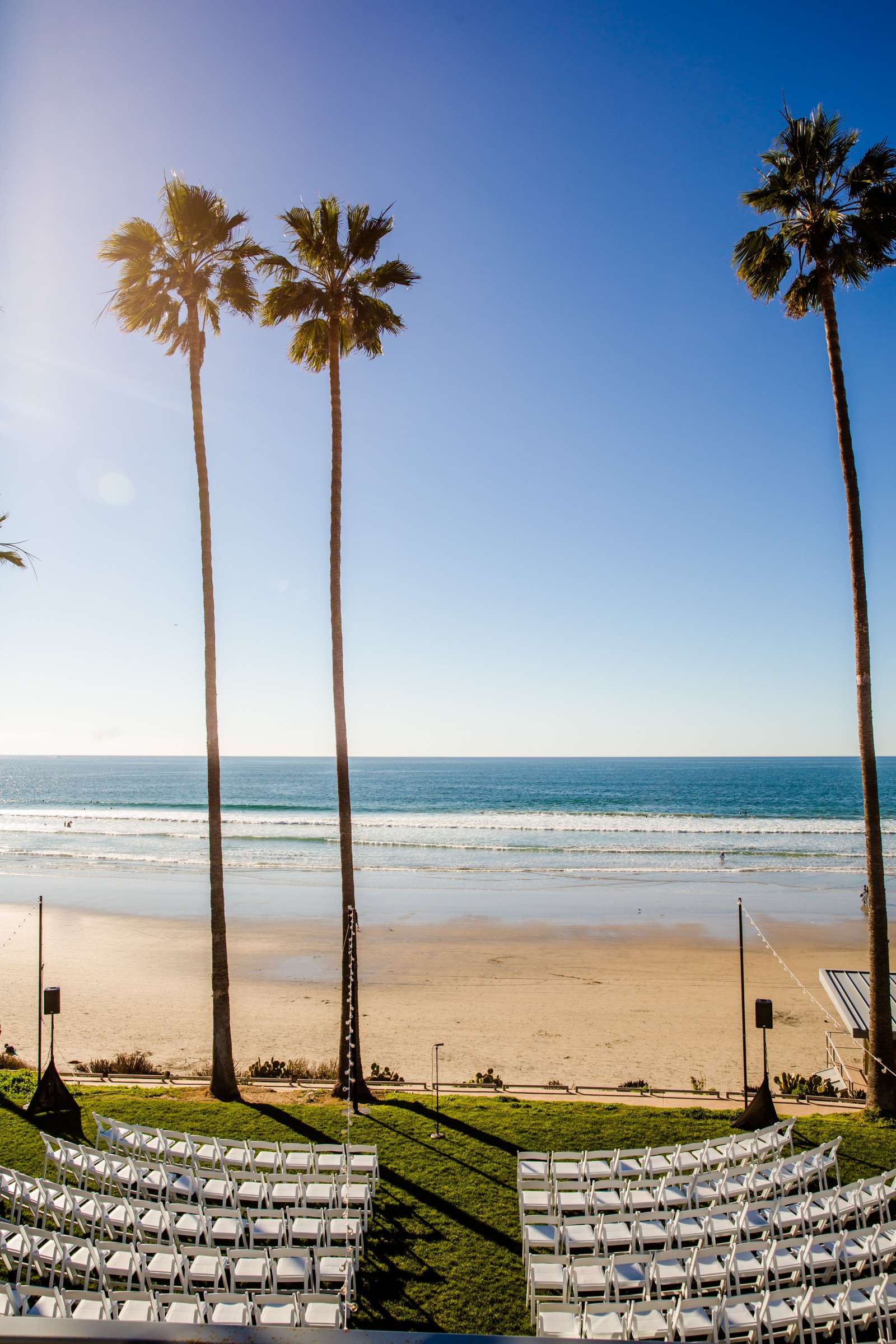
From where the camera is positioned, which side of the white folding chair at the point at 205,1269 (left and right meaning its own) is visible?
back

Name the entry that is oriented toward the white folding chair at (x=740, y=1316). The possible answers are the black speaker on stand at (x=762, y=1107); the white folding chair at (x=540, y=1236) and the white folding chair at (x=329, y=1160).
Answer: the black speaker on stand

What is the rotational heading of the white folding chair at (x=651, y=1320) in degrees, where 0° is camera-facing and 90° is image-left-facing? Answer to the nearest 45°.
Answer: approximately 180°

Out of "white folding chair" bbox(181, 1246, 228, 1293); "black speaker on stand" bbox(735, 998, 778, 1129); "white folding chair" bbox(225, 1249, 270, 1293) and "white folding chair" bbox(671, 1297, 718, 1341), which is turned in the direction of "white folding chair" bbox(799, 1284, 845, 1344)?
the black speaker on stand

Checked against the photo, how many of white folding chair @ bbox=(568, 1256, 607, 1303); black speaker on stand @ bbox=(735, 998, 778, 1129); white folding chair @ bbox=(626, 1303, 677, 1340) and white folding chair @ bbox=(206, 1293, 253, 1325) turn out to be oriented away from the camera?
3

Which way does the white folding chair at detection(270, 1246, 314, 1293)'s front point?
away from the camera

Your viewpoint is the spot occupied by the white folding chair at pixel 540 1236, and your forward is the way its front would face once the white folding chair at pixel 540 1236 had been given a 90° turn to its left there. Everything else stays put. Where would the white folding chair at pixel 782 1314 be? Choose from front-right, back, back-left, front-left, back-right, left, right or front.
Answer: back-left

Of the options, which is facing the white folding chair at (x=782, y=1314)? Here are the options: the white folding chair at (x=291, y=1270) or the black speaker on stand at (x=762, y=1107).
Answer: the black speaker on stand

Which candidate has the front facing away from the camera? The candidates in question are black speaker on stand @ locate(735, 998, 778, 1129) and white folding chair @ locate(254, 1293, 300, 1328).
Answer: the white folding chair

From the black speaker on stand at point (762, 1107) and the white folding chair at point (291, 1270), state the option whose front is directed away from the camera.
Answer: the white folding chair

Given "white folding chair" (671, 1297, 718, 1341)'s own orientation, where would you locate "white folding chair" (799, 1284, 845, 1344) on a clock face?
"white folding chair" (799, 1284, 845, 1344) is roughly at 4 o'clock from "white folding chair" (671, 1297, 718, 1341).

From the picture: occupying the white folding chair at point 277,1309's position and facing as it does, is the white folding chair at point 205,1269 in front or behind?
in front

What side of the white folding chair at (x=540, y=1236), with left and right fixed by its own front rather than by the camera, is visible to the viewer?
back

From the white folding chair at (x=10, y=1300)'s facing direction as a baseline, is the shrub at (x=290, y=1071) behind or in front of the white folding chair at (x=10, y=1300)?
in front

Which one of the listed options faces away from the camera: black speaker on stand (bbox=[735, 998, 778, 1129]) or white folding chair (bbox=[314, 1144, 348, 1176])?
the white folding chair

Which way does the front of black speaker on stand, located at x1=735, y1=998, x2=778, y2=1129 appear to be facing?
toward the camera

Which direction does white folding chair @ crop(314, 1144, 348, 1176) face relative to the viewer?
away from the camera
